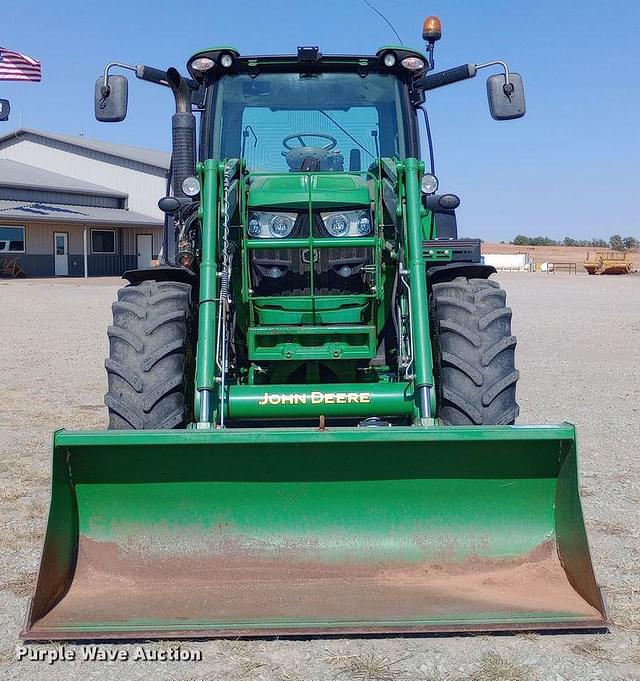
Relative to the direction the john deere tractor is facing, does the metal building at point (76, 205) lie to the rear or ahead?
to the rear

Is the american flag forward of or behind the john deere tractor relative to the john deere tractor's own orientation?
behind

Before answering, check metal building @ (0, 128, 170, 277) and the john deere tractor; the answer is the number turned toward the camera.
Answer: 2

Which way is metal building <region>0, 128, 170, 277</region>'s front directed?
toward the camera

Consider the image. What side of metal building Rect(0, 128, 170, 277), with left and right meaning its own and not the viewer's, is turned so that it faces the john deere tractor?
front

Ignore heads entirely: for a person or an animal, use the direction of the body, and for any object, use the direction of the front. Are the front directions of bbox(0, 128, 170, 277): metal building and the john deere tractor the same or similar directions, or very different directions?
same or similar directions
